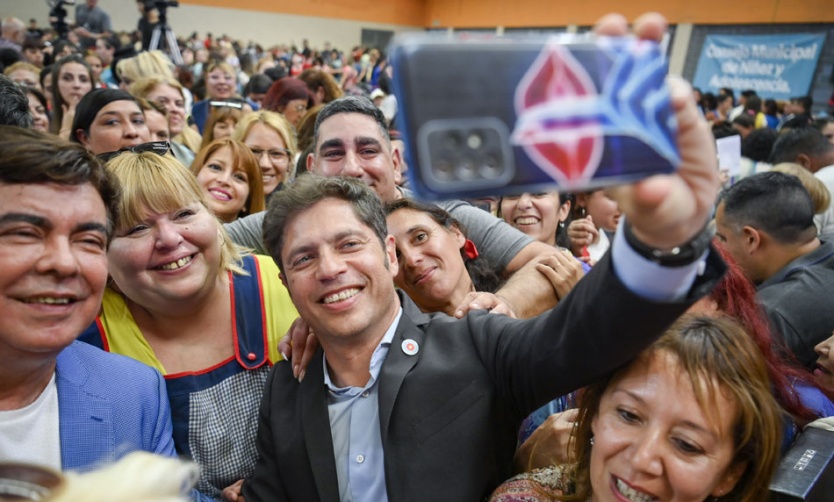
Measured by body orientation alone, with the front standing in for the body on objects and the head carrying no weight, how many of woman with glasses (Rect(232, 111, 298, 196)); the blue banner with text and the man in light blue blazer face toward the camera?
3

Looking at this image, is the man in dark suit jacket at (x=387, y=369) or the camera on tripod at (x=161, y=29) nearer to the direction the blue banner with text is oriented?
the man in dark suit jacket

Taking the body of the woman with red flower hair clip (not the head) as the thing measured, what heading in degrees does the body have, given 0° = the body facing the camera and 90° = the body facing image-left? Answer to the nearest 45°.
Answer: approximately 45°

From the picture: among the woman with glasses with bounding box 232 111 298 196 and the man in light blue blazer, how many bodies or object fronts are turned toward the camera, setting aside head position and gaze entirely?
2

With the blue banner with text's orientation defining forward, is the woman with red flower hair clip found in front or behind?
in front

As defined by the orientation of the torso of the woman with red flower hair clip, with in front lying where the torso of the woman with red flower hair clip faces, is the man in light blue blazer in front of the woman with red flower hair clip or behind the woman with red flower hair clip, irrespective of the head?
in front

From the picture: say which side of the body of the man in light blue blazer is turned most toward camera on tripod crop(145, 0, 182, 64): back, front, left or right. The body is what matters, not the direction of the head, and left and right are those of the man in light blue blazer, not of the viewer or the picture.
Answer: back

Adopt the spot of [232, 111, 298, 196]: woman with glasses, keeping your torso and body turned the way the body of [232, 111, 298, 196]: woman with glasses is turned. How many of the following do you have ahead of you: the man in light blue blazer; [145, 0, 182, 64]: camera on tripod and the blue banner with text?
1

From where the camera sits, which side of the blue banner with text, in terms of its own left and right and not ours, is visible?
front

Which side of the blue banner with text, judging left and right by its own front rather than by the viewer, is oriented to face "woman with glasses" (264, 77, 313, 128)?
front

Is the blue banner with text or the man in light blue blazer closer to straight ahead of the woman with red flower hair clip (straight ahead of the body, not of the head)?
the man in light blue blazer

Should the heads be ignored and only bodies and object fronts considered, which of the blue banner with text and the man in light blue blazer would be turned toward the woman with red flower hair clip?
the blue banner with text

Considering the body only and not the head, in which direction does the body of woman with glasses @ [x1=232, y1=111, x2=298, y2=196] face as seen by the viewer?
toward the camera

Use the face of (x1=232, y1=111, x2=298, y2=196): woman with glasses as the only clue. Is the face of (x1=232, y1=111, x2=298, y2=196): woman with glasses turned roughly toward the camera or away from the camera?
toward the camera

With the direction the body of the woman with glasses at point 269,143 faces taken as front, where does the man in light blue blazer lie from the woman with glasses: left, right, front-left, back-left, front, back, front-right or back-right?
front

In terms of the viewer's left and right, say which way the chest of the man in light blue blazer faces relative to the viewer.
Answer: facing the viewer

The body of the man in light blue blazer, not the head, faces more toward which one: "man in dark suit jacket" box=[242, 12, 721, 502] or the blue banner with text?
the man in dark suit jacket
